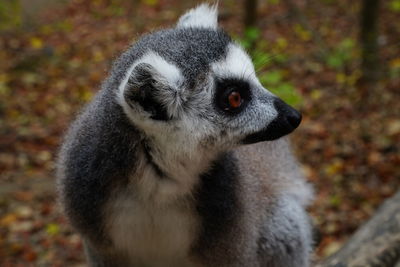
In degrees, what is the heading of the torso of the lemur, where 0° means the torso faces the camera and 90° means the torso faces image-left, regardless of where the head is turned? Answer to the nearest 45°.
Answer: approximately 45°

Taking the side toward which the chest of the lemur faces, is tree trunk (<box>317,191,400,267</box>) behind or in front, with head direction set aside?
behind
